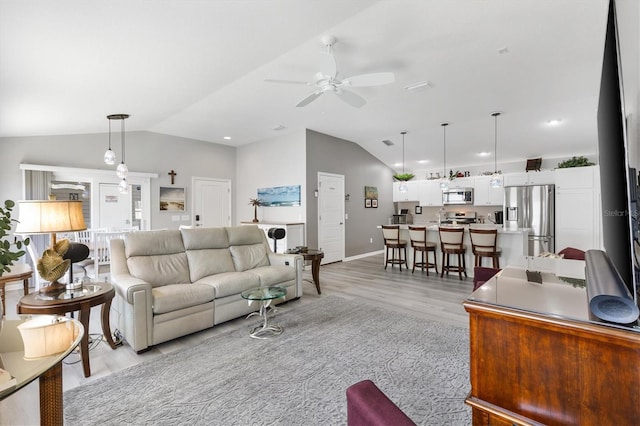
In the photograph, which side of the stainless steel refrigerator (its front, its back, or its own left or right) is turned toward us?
front

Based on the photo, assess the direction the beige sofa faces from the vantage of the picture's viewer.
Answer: facing the viewer and to the right of the viewer

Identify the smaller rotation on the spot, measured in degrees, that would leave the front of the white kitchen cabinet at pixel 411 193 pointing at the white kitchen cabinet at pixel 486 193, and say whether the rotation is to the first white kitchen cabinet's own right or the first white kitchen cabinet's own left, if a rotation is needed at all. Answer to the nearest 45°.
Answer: approximately 90° to the first white kitchen cabinet's own left

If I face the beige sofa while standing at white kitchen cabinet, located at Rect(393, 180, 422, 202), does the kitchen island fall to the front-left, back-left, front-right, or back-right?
front-left

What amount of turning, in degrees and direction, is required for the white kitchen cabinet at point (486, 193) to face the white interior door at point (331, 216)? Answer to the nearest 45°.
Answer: approximately 45° to its right

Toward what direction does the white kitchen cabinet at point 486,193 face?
toward the camera

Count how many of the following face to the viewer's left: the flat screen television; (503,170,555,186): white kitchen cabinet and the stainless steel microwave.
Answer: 1

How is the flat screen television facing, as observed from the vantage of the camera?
facing to the left of the viewer

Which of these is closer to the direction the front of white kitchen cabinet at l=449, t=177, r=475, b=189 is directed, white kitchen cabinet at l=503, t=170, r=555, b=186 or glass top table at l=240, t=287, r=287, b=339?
the glass top table

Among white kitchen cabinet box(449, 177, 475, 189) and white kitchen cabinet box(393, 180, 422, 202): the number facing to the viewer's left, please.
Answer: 0

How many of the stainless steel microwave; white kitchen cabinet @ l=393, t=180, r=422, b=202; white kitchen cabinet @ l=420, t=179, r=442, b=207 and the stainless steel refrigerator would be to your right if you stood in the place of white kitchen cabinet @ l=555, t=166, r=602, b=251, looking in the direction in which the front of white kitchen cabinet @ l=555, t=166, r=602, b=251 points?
4

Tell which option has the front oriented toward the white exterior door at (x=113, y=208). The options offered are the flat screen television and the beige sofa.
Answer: the flat screen television

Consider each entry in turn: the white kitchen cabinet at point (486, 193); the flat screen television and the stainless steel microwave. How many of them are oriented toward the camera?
2

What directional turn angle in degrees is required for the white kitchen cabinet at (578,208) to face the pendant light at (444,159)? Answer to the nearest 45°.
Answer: approximately 90° to its right

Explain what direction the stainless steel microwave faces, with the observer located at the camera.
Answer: facing the viewer

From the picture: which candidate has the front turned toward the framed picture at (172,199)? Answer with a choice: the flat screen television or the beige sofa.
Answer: the flat screen television

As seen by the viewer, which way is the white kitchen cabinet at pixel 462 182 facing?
toward the camera
